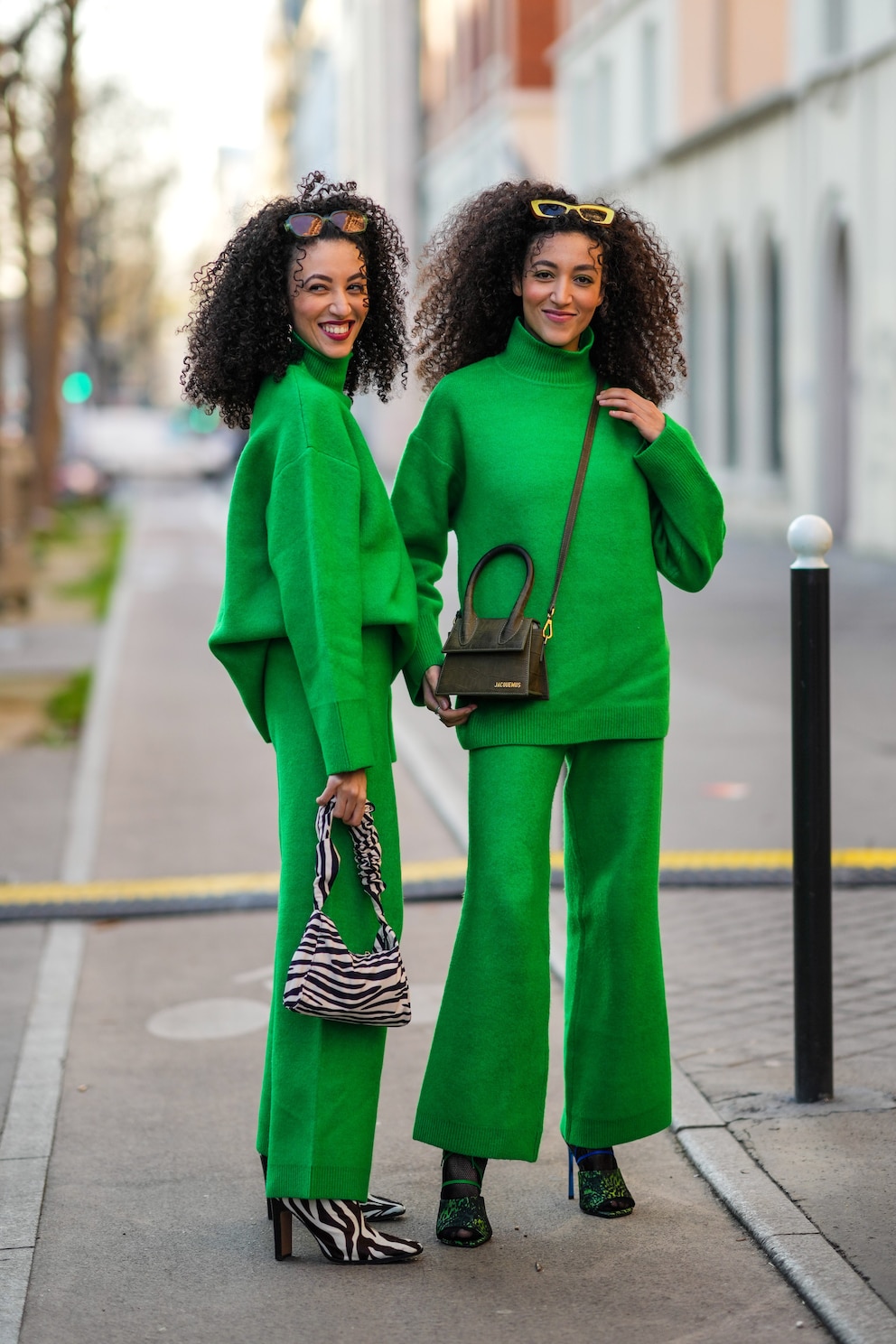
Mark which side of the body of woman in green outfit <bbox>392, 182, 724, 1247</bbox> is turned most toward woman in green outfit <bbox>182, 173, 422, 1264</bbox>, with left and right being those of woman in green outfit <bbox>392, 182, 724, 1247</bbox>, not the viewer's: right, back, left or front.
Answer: right

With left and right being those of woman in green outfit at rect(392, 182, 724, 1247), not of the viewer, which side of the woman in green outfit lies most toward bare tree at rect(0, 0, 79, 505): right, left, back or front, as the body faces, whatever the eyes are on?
back

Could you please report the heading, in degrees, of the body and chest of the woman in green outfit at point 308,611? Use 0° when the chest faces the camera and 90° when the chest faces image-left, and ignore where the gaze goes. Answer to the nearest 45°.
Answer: approximately 270°

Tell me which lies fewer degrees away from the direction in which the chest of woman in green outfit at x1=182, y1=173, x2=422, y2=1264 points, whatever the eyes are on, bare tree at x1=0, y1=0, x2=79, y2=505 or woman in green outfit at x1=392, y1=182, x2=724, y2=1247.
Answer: the woman in green outfit

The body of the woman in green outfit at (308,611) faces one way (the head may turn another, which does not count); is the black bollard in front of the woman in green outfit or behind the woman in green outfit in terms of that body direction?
in front

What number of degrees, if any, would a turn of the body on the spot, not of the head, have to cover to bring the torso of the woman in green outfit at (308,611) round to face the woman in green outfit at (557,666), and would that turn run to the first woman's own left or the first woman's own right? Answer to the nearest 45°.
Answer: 0° — they already face them

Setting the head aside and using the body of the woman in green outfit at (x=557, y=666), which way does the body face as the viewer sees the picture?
toward the camera

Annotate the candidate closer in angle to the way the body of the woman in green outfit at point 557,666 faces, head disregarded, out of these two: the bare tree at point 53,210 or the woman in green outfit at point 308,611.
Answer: the woman in green outfit
